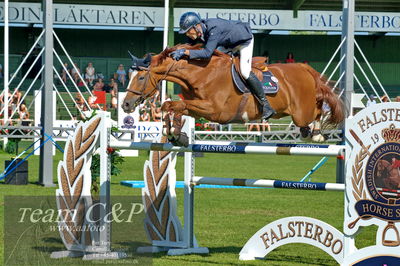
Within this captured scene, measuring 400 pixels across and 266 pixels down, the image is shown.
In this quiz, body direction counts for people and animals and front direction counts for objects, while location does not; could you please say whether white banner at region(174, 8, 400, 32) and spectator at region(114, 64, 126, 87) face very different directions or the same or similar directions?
same or similar directions

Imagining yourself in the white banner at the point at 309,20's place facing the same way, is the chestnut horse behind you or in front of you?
in front

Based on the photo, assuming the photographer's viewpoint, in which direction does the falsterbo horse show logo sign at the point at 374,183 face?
facing the viewer

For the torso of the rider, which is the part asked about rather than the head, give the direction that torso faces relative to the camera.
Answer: to the viewer's left

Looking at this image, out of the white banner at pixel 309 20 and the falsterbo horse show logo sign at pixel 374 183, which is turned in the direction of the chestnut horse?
the white banner

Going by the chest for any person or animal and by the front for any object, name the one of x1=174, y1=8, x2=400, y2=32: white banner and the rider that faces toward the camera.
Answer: the white banner

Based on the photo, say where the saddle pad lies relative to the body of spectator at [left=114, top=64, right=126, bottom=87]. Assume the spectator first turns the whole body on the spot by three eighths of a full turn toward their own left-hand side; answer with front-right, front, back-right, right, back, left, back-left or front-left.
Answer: back-right

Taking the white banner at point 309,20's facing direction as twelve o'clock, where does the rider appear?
The rider is roughly at 12 o'clock from the white banner.

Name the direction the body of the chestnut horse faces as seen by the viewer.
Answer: to the viewer's left

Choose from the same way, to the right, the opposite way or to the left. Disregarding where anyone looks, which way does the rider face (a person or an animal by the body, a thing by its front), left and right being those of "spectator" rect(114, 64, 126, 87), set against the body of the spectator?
to the right

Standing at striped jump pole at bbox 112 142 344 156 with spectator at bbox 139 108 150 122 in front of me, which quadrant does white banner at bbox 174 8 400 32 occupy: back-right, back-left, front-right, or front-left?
front-right

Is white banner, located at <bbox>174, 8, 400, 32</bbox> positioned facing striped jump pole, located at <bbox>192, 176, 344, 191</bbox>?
yes

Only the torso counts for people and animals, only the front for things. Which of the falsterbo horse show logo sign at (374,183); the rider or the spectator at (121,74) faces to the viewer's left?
the rider

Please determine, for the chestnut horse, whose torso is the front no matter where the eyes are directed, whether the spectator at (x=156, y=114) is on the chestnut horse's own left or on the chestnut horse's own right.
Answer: on the chestnut horse's own right

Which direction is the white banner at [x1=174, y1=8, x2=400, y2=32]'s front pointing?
toward the camera

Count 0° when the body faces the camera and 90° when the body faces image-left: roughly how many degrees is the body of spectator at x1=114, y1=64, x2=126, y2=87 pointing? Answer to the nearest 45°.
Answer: approximately 0°
